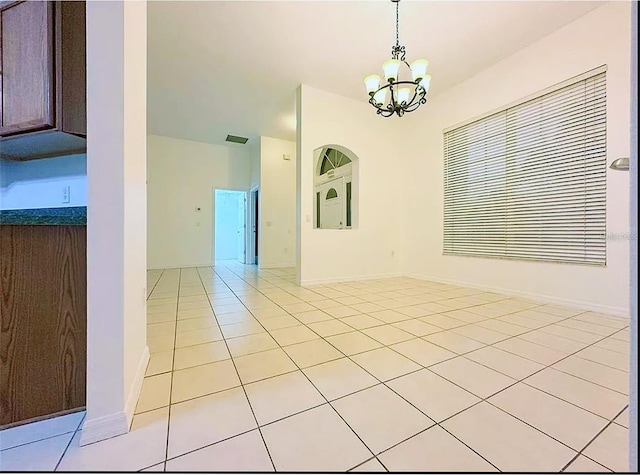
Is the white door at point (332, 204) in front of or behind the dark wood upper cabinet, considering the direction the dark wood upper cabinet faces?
behind

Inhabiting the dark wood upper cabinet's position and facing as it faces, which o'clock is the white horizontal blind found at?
The white horizontal blind is roughly at 8 o'clock from the dark wood upper cabinet.

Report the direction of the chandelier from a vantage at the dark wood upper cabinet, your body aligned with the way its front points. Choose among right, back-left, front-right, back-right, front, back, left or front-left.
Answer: back-left

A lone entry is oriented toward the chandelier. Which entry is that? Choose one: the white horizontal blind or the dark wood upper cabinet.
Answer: the white horizontal blind

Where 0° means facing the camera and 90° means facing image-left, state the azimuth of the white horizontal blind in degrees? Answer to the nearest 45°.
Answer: approximately 45°

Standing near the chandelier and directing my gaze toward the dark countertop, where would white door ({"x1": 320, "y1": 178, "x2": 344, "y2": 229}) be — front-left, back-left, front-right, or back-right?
back-right

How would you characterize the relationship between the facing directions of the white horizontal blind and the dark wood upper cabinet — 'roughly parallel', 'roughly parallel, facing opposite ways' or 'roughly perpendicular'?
roughly perpendicular

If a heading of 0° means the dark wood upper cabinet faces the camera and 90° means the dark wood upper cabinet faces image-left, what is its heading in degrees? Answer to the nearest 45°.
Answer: approximately 45°

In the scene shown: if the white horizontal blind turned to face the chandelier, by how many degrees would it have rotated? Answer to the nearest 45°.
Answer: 0° — it already faces it
